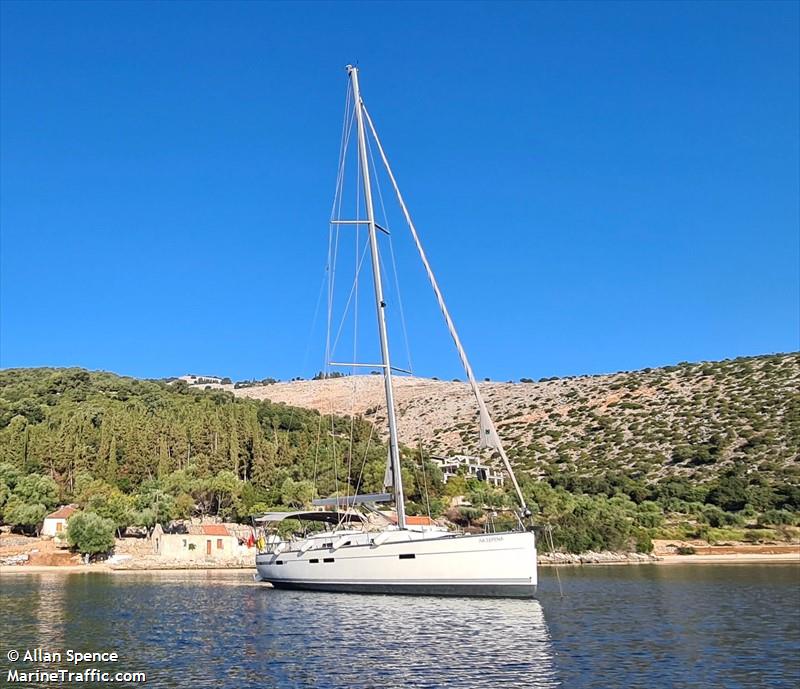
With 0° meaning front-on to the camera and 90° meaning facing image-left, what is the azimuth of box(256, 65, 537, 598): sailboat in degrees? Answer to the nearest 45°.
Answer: approximately 315°
